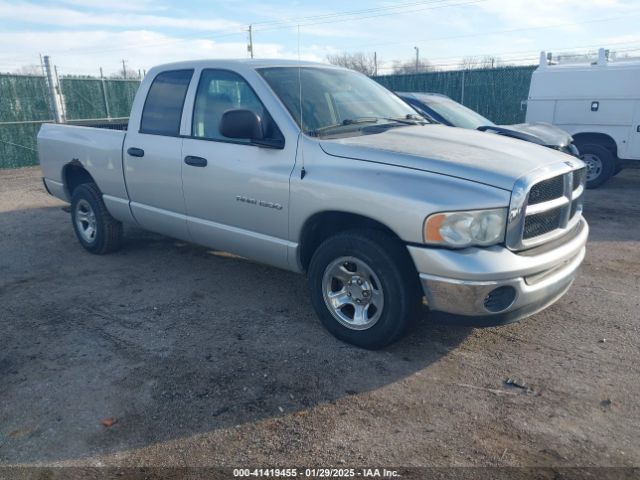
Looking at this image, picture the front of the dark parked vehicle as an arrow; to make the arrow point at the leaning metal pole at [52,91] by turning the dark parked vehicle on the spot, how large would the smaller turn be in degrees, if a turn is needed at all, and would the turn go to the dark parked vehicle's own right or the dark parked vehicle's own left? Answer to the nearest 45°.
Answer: approximately 135° to the dark parked vehicle's own right

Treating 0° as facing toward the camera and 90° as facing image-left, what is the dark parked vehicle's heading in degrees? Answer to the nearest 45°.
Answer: approximately 315°

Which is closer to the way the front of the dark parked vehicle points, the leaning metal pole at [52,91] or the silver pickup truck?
the silver pickup truck

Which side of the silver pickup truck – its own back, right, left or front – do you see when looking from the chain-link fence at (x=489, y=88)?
left

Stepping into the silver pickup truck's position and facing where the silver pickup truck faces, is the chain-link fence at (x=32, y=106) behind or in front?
behind

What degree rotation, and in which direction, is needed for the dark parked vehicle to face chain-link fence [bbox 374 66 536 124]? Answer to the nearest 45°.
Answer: approximately 135° to its left

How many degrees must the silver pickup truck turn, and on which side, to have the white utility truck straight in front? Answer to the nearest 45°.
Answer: approximately 90° to its left

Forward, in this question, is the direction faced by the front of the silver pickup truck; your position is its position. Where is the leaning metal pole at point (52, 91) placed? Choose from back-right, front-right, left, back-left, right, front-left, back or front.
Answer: back

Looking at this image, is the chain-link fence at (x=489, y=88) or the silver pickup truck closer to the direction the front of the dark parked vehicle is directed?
the silver pickup truck

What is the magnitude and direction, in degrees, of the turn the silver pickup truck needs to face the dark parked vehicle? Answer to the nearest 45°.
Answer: approximately 90° to its left

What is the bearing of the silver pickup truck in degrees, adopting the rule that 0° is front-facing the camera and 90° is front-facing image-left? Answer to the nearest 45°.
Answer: approximately 315°

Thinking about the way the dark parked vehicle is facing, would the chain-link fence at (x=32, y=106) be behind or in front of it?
behind
